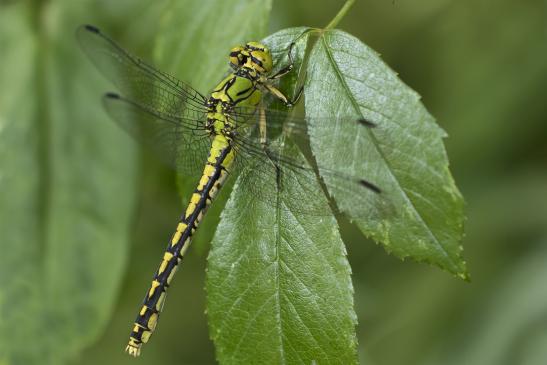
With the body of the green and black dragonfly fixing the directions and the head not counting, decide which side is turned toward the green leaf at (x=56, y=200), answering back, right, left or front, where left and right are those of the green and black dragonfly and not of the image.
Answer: left

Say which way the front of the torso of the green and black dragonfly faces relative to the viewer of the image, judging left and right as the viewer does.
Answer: facing away from the viewer and to the right of the viewer

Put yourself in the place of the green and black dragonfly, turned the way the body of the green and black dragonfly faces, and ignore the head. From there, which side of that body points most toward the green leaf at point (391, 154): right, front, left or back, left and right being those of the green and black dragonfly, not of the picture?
right
